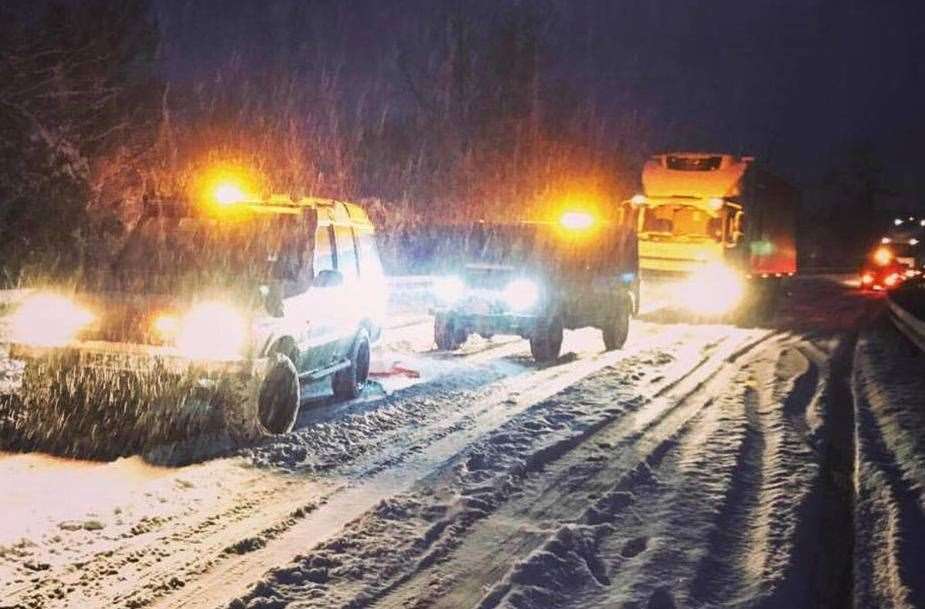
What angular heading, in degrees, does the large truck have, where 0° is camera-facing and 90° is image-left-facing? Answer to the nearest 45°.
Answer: approximately 0°

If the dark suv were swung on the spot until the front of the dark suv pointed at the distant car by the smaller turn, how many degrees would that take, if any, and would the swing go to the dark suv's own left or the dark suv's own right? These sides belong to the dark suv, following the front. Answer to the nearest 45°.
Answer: approximately 180°

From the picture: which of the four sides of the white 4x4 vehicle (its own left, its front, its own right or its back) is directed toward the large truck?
back

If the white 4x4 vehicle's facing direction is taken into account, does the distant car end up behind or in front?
behind

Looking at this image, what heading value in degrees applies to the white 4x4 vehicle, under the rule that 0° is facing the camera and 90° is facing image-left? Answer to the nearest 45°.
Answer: approximately 45°

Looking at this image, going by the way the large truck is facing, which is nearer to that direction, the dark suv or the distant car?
the dark suv
